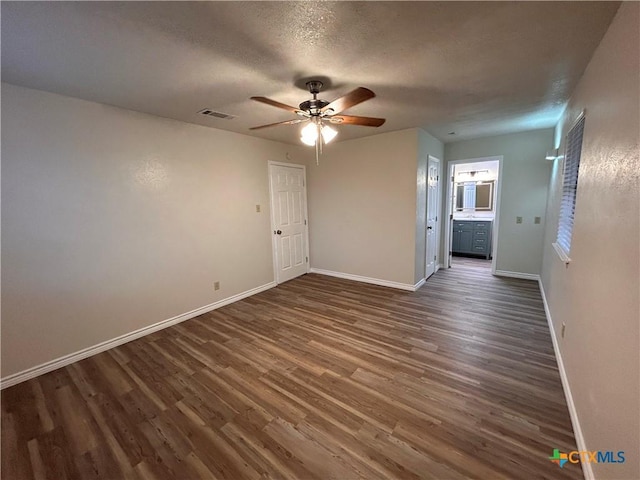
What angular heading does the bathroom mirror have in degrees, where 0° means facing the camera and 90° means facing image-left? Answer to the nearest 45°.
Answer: approximately 0°

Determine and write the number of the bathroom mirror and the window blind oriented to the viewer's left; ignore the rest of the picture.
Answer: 1

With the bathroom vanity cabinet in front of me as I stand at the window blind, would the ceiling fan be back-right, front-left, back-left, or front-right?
back-left

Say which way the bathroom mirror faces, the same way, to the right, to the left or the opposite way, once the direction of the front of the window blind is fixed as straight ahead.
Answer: to the left

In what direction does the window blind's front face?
to the viewer's left

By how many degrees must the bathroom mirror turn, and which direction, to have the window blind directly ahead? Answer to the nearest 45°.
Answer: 0° — it already faces it

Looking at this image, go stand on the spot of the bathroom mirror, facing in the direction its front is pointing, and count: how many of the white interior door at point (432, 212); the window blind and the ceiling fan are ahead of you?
3

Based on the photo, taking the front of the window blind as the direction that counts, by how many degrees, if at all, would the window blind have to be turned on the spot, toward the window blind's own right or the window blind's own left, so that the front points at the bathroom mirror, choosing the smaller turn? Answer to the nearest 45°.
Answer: approximately 90° to the window blind's own right

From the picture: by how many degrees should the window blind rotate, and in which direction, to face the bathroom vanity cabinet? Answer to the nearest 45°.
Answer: approximately 45° to its right
